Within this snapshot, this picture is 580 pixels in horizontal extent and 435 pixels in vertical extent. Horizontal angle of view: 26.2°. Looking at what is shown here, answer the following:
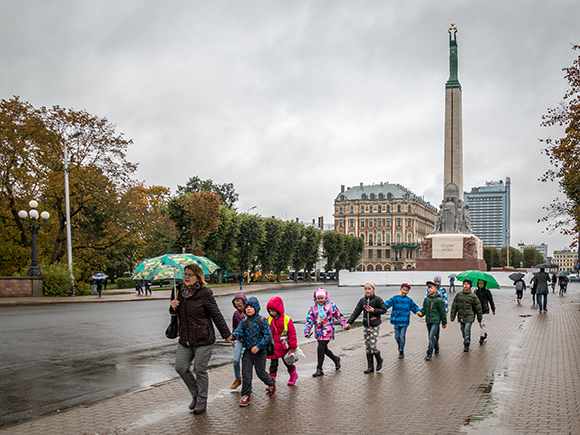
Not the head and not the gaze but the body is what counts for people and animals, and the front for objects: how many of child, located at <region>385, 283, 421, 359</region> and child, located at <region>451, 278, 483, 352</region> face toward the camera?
2

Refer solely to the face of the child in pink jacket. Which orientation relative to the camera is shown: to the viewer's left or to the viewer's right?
to the viewer's left

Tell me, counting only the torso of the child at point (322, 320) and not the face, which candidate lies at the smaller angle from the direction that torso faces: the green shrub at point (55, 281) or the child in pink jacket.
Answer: the child in pink jacket

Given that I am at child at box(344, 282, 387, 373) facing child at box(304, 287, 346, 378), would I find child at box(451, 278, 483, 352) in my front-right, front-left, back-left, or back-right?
back-right

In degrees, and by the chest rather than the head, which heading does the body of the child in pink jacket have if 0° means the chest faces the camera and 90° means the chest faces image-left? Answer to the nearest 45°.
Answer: approximately 45°

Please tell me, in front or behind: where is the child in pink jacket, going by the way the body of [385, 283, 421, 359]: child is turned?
in front
